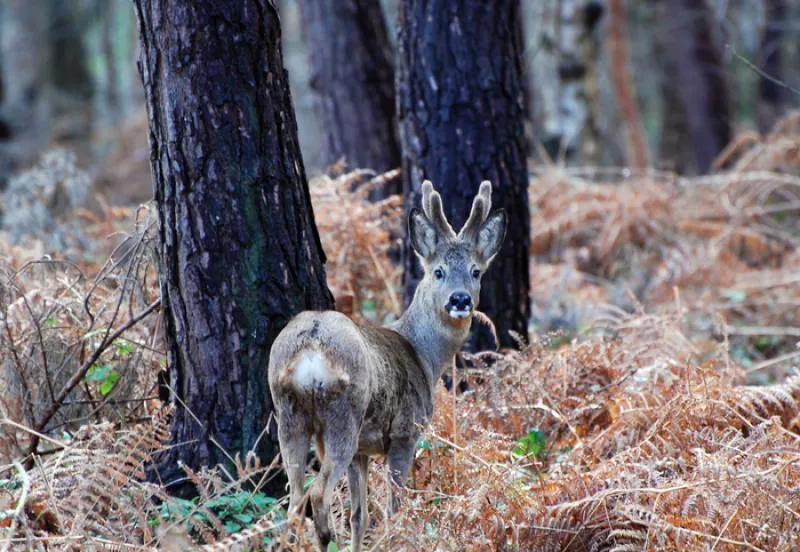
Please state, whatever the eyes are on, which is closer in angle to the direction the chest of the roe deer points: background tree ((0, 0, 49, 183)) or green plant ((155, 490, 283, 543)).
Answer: the background tree

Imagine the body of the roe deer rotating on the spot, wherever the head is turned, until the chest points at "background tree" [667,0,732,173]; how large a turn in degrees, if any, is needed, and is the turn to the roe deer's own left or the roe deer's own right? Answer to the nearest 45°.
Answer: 0° — it already faces it

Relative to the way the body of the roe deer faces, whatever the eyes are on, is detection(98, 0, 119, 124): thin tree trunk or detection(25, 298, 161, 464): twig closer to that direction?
the thin tree trunk

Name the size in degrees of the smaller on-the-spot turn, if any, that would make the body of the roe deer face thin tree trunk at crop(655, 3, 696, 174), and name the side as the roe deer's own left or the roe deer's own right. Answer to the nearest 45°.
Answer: approximately 45° to the roe deer's own left

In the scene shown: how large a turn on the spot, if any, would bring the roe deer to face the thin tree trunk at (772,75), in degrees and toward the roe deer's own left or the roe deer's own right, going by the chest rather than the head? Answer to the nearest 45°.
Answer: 0° — it already faces it

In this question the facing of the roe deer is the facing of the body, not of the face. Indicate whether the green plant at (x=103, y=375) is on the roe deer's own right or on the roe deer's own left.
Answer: on the roe deer's own left

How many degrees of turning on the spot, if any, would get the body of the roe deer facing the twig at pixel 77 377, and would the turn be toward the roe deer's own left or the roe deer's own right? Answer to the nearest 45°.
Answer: approximately 135° to the roe deer's own left

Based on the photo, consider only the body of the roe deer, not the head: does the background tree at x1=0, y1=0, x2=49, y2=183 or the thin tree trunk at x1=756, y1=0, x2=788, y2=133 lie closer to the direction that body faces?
the thin tree trunk

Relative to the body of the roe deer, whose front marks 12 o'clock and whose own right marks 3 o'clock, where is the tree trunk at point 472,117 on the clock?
The tree trunk is roughly at 11 o'clock from the roe deer.

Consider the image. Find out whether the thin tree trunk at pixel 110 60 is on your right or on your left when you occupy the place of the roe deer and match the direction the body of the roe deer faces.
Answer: on your left

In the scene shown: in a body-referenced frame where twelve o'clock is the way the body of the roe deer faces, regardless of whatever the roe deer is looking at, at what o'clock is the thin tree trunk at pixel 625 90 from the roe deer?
The thin tree trunk is roughly at 11 o'clock from the roe deer.

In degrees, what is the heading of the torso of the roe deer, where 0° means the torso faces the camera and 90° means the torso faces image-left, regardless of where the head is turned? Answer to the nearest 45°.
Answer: approximately 225°
